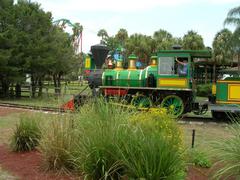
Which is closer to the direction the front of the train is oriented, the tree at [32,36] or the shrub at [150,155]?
the tree

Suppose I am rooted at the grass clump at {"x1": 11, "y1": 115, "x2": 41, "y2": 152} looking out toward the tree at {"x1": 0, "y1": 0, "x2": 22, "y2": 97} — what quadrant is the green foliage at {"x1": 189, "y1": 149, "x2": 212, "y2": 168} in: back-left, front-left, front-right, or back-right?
back-right

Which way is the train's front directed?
to the viewer's left

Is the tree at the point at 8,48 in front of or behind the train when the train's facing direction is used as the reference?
in front

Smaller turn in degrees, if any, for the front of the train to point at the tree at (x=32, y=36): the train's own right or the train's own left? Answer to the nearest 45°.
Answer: approximately 45° to the train's own right

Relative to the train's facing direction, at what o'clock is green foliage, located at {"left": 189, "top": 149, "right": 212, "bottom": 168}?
The green foliage is roughly at 9 o'clock from the train.

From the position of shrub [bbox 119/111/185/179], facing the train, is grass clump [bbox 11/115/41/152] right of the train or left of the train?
left

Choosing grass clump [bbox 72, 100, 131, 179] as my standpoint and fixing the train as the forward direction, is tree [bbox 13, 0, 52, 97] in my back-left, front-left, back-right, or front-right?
front-left

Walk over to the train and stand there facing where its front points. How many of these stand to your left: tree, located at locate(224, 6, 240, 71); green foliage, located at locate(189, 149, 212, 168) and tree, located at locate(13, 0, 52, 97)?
1

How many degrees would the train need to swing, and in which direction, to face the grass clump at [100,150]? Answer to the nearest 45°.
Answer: approximately 90° to its left

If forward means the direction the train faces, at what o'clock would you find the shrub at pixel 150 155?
The shrub is roughly at 9 o'clock from the train.

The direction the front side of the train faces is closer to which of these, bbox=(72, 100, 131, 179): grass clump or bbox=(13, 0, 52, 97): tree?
the tree

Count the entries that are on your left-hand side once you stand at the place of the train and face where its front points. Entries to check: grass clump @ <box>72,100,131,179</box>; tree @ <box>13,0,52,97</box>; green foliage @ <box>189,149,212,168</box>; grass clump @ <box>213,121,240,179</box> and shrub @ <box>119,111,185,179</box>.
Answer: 4

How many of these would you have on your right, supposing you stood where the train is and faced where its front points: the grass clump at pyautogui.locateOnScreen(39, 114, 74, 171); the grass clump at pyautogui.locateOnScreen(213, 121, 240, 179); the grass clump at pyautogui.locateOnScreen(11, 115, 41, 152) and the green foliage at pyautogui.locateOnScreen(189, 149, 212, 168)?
0

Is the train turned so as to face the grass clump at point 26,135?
no
